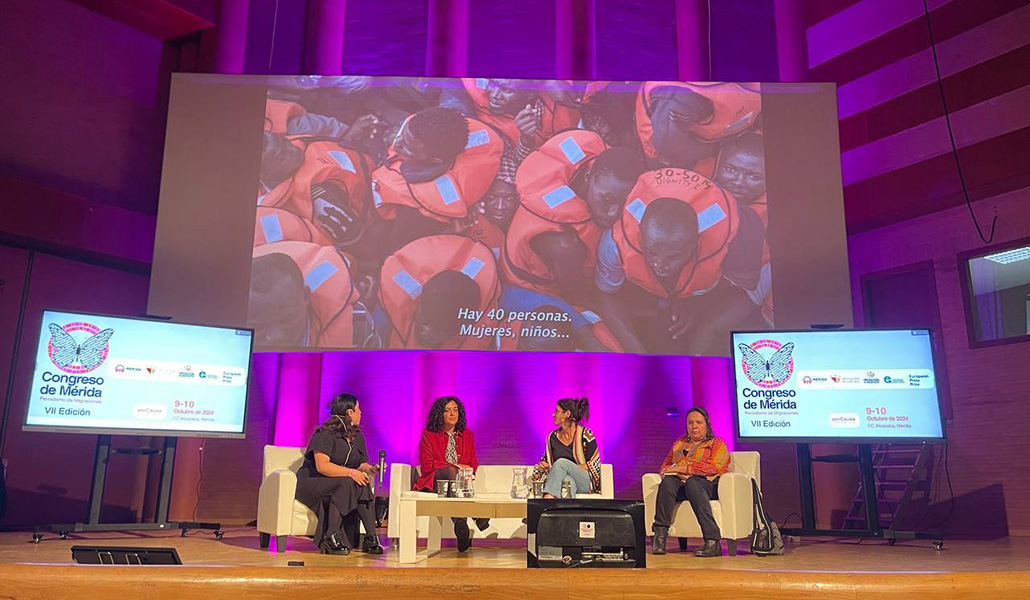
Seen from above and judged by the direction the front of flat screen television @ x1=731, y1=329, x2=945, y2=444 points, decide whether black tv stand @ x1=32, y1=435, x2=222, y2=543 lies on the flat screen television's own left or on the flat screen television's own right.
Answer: on the flat screen television's own right

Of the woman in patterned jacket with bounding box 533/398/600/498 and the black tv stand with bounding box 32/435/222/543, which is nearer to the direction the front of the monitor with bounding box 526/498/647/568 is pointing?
the woman in patterned jacket

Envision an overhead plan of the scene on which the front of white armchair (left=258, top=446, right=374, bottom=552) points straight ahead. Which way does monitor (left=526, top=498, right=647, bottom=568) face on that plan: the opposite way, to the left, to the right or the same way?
to the left

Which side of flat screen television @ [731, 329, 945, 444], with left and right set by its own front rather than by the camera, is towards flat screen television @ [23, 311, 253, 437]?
right

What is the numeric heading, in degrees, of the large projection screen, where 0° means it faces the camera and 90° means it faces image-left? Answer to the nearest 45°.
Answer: approximately 0°

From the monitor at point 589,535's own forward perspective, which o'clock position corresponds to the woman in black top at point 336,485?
The woman in black top is roughly at 11 o'clock from the monitor.

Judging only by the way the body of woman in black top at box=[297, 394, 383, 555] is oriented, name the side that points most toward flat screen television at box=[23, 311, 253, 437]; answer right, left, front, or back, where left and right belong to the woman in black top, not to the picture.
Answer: back

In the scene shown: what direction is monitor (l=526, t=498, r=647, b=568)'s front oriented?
away from the camera

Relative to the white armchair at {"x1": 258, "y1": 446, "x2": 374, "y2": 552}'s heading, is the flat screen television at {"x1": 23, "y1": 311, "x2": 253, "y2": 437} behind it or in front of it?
behind

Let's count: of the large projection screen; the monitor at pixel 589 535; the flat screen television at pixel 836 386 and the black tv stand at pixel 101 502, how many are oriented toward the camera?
3

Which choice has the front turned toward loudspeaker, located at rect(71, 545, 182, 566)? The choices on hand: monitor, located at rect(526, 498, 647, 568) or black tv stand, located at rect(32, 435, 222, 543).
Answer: the black tv stand
